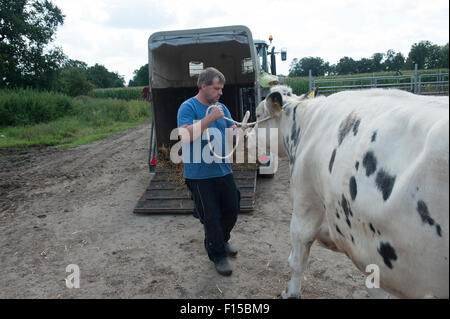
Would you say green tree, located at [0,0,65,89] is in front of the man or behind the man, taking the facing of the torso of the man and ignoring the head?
behind

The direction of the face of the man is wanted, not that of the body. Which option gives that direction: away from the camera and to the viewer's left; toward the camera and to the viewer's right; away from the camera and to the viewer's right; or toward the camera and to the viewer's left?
toward the camera and to the viewer's right

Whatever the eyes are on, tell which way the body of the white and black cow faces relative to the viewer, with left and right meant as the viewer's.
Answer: facing away from the viewer and to the left of the viewer

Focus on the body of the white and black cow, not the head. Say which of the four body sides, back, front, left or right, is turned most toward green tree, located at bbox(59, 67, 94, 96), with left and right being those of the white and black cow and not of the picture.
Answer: front

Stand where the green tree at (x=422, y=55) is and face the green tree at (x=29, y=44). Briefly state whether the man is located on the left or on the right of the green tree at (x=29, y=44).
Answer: left

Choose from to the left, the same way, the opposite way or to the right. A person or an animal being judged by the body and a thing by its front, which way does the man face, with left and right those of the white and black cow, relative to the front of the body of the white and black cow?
the opposite way

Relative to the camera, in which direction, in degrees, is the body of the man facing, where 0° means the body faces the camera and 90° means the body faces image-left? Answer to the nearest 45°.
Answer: approximately 315°

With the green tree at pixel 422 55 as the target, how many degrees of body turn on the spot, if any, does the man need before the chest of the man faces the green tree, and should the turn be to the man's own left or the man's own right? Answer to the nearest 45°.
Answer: approximately 90° to the man's own left

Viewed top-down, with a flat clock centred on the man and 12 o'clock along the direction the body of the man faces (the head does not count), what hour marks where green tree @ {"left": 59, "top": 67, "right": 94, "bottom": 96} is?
The green tree is roughly at 7 o'clock from the man.

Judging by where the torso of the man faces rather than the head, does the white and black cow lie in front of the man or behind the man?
in front

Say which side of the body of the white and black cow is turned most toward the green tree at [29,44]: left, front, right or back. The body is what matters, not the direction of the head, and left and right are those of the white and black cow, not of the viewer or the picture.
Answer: front

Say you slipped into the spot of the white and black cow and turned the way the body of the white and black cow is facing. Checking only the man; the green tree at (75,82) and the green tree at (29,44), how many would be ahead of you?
3

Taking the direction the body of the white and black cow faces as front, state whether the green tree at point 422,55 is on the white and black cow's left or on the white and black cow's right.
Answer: on the white and black cow's right
